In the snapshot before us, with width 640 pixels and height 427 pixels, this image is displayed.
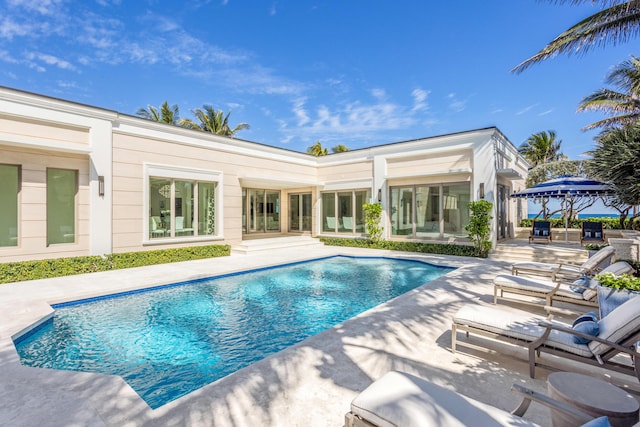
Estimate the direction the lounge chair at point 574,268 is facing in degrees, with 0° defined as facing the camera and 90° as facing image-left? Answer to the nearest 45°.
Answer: approximately 90°

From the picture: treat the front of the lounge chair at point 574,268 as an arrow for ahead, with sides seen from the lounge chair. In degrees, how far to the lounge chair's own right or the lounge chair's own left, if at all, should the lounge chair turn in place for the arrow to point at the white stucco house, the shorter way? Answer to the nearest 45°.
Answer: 0° — it already faces it

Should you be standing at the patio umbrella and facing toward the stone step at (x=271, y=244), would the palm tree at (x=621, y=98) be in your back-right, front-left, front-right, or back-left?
back-right

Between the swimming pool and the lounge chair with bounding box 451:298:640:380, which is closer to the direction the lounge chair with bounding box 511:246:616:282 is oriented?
the swimming pool

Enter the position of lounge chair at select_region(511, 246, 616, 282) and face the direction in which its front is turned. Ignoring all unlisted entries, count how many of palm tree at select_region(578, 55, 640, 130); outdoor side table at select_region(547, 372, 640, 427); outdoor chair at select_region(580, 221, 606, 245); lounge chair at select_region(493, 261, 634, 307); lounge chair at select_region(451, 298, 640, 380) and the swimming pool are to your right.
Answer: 2

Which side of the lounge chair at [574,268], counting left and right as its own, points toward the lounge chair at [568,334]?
left

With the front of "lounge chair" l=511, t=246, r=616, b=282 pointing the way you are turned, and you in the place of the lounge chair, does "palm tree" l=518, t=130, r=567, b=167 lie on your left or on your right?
on your right

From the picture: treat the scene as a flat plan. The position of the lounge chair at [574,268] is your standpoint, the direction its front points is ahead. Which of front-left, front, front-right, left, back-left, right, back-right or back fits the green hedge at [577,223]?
right

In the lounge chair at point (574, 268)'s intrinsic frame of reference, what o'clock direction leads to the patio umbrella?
The patio umbrella is roughly at 3 o'clock from the lounge chair.

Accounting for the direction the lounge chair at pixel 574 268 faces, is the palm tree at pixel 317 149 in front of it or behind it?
in front

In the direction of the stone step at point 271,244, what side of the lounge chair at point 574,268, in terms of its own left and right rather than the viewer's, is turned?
front

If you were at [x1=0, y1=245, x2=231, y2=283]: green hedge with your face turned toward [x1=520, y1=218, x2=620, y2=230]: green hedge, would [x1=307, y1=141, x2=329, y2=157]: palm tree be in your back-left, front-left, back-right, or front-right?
front-left

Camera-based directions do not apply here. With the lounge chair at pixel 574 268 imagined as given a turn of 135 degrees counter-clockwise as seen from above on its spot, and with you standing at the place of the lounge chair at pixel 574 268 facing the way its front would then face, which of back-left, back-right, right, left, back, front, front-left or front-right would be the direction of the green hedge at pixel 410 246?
back

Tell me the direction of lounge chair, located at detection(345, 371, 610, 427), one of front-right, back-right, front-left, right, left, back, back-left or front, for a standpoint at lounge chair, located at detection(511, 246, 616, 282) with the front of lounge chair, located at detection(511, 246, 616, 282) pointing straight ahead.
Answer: left

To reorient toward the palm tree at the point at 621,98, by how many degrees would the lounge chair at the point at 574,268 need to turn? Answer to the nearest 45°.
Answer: approximately 90° to its right

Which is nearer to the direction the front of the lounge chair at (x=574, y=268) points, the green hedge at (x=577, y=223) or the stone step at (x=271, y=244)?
the stone step

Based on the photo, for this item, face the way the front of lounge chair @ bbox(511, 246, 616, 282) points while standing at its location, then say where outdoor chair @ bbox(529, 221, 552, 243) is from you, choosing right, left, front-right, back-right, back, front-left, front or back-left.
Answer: right

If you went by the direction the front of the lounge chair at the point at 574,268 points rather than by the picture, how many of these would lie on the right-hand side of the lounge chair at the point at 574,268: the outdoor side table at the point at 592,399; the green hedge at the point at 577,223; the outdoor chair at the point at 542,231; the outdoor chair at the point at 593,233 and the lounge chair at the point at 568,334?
3

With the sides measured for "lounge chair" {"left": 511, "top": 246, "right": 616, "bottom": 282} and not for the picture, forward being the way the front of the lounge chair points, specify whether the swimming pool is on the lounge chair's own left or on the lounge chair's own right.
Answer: on the lounge chair's own left

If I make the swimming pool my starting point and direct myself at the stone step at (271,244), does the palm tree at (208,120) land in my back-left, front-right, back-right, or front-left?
front-left

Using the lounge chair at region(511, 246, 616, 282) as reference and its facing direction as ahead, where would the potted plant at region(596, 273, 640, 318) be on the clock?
The potted plant is roughly at 9 o'clock from the lounge chair.
